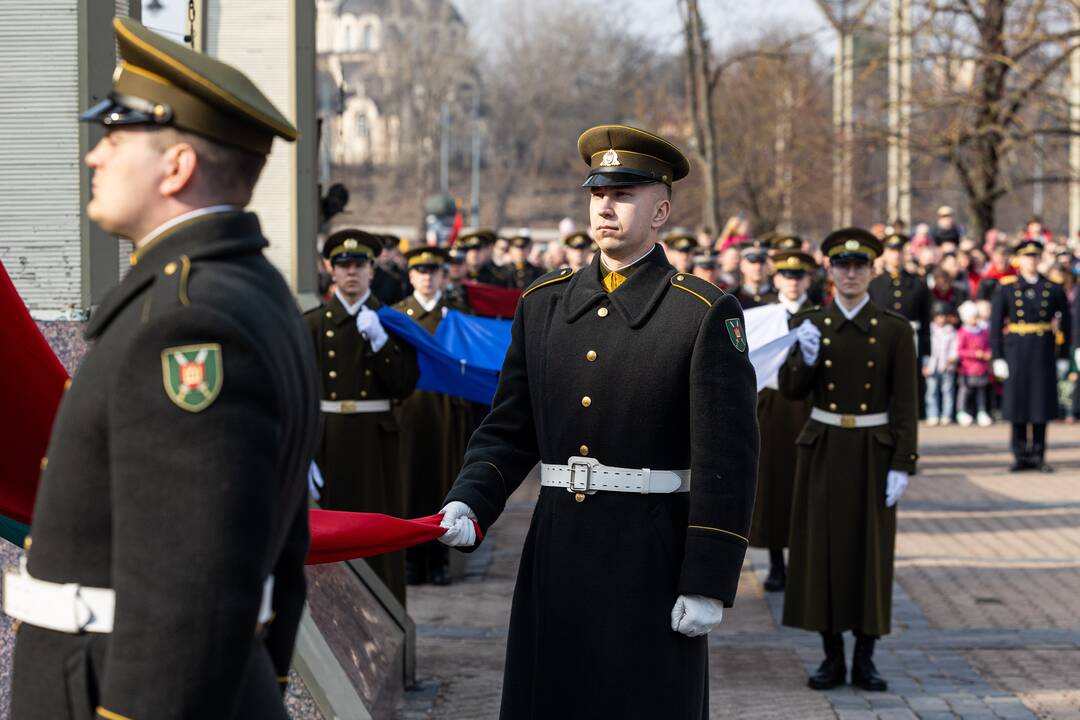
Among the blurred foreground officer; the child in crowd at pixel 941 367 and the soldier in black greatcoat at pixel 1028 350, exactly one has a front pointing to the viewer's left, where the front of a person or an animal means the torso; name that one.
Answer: the blurred foreground officer

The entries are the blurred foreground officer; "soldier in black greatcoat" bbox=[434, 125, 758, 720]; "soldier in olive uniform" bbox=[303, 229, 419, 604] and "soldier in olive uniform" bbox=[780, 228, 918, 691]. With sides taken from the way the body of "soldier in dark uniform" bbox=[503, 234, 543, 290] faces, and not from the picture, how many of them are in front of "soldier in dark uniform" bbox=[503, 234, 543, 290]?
4

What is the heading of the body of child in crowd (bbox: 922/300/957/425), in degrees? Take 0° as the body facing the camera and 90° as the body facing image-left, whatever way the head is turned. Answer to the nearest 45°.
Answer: approximately 0°

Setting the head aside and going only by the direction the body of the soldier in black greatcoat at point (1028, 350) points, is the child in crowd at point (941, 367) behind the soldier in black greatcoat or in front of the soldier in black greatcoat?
behind

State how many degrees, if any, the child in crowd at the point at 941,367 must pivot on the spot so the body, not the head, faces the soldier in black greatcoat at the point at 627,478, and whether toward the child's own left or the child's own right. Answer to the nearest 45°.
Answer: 0° — they already face them

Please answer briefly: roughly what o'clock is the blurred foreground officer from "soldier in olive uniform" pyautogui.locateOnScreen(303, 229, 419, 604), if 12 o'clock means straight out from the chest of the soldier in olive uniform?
The blurred foreground officer is roughly at 12 o'clock from the soldier in olive uniform.

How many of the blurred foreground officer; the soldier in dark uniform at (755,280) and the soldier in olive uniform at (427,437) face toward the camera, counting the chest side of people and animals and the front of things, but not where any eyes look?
2

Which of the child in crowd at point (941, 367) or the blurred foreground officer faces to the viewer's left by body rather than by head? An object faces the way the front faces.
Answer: the blurred foreground officer

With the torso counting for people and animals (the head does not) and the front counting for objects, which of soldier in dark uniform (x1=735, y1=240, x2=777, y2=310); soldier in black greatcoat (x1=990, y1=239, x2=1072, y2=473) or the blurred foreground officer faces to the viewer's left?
the blurred foreground officer

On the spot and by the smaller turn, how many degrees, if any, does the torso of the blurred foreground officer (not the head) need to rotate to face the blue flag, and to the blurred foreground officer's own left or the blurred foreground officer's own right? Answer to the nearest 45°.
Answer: approximately 90° to the blurred foreground officer's own right

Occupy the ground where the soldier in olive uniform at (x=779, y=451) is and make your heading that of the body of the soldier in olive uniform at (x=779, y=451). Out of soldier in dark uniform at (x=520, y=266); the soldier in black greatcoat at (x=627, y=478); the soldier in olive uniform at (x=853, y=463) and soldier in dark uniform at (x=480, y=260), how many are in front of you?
2

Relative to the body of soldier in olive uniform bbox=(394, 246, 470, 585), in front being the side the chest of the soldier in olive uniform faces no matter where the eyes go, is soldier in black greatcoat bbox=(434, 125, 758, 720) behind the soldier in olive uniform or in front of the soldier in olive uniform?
in front

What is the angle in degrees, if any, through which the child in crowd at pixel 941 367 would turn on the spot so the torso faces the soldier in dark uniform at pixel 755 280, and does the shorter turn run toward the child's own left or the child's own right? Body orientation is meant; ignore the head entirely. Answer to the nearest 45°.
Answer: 0° — they already face them

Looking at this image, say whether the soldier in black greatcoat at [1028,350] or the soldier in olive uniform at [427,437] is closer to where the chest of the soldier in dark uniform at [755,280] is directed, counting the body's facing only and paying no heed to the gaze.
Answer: the soldier in olive uniform
